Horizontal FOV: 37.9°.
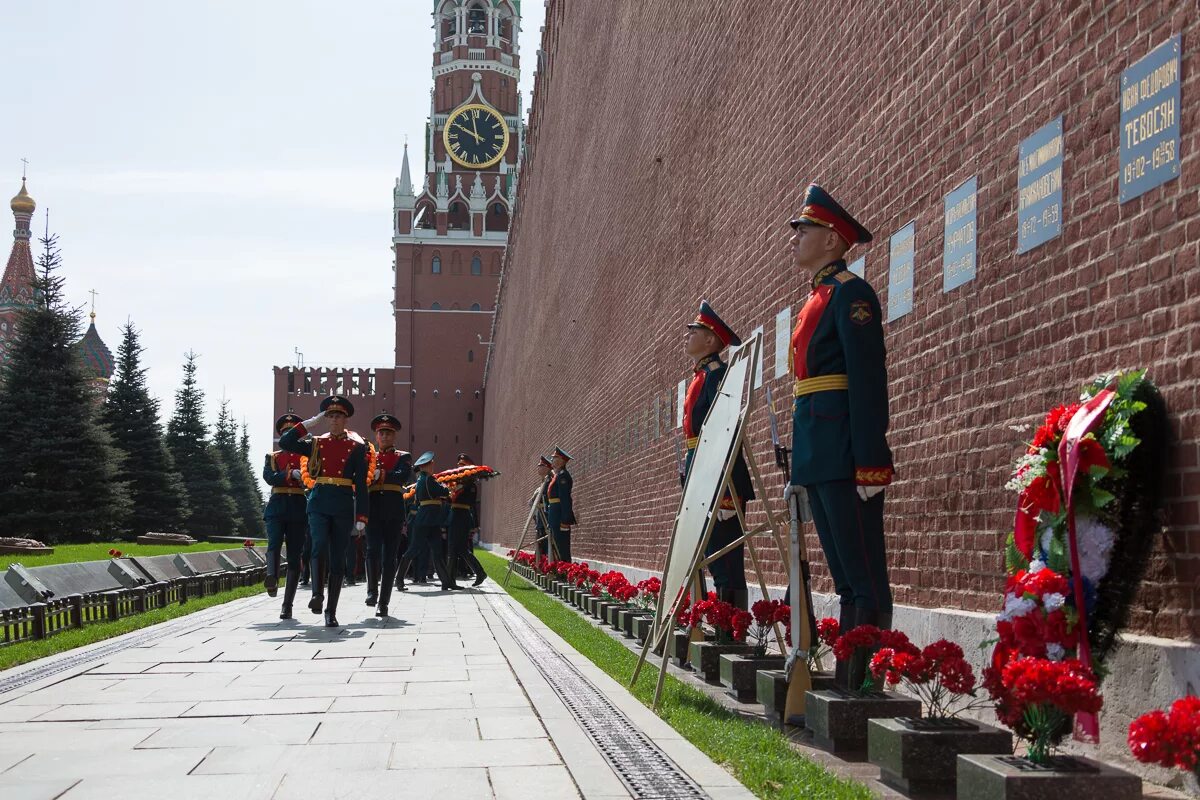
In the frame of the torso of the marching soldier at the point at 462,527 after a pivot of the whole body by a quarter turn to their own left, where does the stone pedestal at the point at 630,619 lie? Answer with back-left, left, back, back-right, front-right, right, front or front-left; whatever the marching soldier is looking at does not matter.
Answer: front

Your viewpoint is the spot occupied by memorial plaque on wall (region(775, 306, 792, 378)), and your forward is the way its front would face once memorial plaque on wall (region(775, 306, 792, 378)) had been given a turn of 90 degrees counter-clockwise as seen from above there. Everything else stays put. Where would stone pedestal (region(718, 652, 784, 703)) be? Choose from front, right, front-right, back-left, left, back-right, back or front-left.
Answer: front-right

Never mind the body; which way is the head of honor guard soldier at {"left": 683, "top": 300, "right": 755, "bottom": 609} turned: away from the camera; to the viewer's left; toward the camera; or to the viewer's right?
to the viewer's left

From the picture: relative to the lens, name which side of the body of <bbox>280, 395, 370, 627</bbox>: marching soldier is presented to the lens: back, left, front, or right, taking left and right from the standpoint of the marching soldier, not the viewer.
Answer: front

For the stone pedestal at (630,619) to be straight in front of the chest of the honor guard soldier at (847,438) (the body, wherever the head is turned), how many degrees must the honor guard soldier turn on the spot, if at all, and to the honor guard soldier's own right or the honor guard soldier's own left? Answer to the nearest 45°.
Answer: approximately 90° to the honor guard soldier's own right

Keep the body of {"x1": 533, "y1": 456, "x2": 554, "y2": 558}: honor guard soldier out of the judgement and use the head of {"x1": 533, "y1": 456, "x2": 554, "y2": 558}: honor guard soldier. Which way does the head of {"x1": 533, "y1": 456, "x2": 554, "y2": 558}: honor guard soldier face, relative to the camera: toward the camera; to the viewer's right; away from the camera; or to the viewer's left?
to the viewer's left

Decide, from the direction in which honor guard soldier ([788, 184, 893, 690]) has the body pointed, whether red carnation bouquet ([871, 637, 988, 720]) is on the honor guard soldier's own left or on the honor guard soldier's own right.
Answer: on the honor guard soldier's own left

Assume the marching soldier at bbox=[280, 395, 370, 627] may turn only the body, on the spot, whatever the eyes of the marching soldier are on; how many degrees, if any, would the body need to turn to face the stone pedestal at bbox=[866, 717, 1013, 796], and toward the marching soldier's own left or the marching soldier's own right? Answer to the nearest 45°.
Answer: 0° — they already face it

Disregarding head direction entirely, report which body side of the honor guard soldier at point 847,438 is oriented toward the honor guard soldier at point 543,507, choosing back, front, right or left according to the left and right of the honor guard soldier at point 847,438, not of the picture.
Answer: right

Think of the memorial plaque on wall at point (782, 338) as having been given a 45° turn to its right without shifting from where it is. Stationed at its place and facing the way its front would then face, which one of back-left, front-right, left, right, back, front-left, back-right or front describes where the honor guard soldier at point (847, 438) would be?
left

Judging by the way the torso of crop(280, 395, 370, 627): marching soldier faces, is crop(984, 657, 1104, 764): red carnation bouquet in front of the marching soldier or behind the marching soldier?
in front

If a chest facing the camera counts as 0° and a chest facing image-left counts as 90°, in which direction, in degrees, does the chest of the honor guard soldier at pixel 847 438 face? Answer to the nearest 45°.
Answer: approximately 90°
